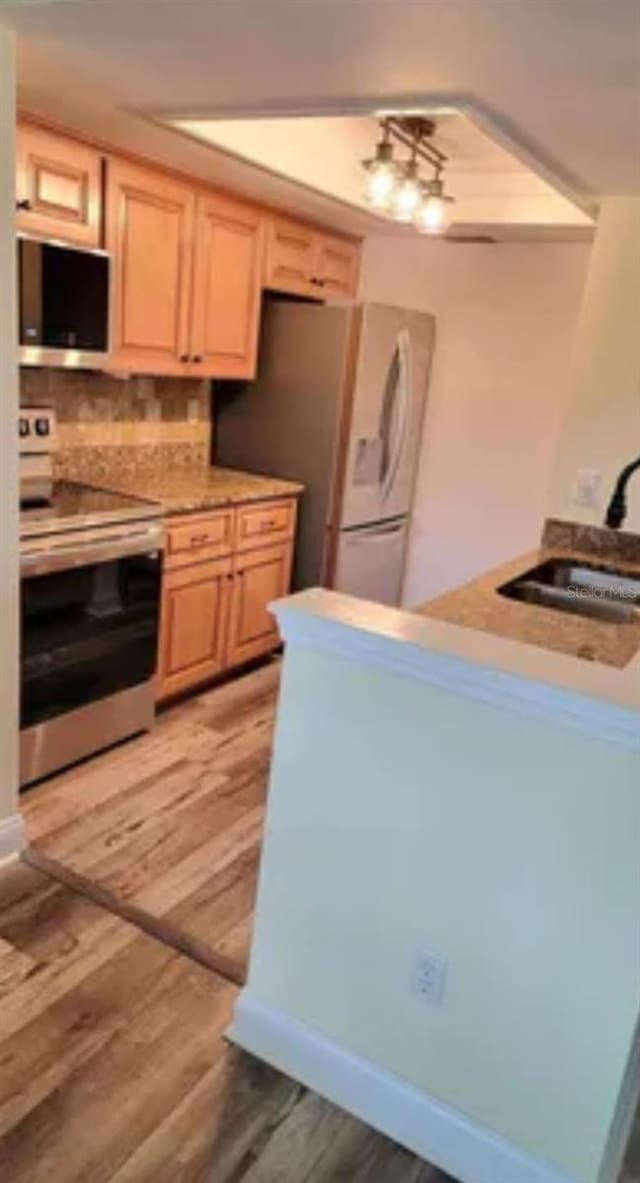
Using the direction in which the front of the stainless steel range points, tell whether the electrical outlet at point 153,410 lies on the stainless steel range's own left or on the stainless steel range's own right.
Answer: on the stainless steel range's own left

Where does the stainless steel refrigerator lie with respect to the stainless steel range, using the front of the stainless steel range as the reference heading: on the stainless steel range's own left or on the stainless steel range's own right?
on the stainless steel range's own left

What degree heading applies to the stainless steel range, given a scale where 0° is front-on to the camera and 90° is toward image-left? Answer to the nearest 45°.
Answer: approximately 315°

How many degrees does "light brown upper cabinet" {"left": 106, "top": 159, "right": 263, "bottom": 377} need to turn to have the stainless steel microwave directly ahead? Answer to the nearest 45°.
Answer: approximately 90° to its right

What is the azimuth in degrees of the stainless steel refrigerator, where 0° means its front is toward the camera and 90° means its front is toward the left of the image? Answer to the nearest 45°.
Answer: approximately 315°

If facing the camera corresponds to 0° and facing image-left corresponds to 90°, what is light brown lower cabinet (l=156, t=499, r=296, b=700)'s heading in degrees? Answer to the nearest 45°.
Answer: approximately 315°
